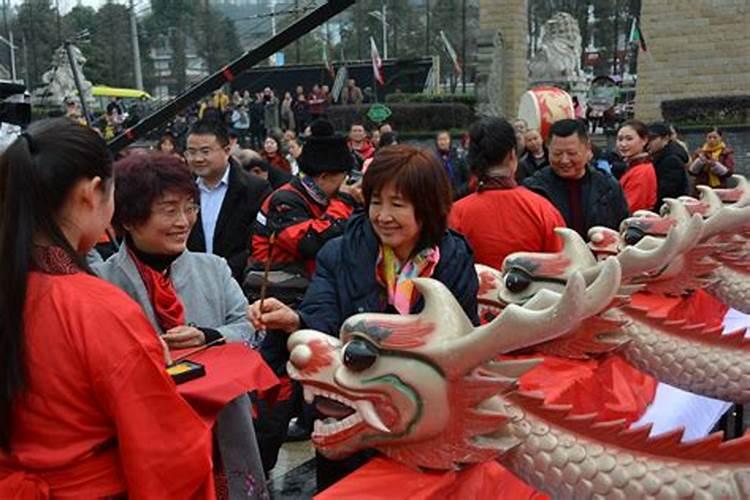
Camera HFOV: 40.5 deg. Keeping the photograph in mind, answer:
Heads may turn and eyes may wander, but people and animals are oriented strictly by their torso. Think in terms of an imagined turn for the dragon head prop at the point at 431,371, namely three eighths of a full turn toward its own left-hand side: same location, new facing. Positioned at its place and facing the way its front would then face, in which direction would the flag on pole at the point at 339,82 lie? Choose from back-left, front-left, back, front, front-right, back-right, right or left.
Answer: back-left

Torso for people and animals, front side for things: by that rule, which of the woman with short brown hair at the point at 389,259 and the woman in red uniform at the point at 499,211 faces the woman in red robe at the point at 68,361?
the woman with short brown hair

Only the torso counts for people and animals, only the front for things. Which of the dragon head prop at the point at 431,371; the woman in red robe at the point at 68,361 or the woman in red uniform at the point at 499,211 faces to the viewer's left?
the dragon head prop

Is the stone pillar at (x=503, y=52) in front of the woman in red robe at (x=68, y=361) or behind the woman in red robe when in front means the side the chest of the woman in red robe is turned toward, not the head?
in front

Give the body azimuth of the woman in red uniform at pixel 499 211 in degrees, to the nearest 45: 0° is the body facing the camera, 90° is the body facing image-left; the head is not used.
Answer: approximately 180°

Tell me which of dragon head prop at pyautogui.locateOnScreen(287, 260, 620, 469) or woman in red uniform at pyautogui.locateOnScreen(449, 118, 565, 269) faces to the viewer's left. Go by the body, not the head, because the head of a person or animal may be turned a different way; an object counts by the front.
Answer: the dragon head prop

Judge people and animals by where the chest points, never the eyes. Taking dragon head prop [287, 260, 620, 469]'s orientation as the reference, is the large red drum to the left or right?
on its right

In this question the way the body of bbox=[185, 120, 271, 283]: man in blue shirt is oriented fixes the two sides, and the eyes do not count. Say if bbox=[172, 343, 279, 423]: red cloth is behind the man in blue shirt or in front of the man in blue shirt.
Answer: in front

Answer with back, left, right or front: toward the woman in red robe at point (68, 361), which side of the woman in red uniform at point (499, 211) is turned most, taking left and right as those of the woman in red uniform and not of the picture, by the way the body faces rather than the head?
back

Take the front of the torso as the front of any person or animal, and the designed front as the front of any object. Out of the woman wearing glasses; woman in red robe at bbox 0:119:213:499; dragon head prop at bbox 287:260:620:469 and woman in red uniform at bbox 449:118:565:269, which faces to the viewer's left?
the dragon head prop

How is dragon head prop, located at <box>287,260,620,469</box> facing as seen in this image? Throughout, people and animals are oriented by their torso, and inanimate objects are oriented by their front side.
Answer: to the viewer's left

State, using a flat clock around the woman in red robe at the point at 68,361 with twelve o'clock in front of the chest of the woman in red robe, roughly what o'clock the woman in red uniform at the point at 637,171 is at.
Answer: The woman in red uniform is roughly at 12 o'clock from the woman in red robe.

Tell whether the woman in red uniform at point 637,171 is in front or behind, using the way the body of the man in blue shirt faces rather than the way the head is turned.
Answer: behind

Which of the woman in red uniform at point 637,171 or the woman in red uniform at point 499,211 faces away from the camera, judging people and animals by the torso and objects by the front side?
the woman in red uniform at point 499,211
